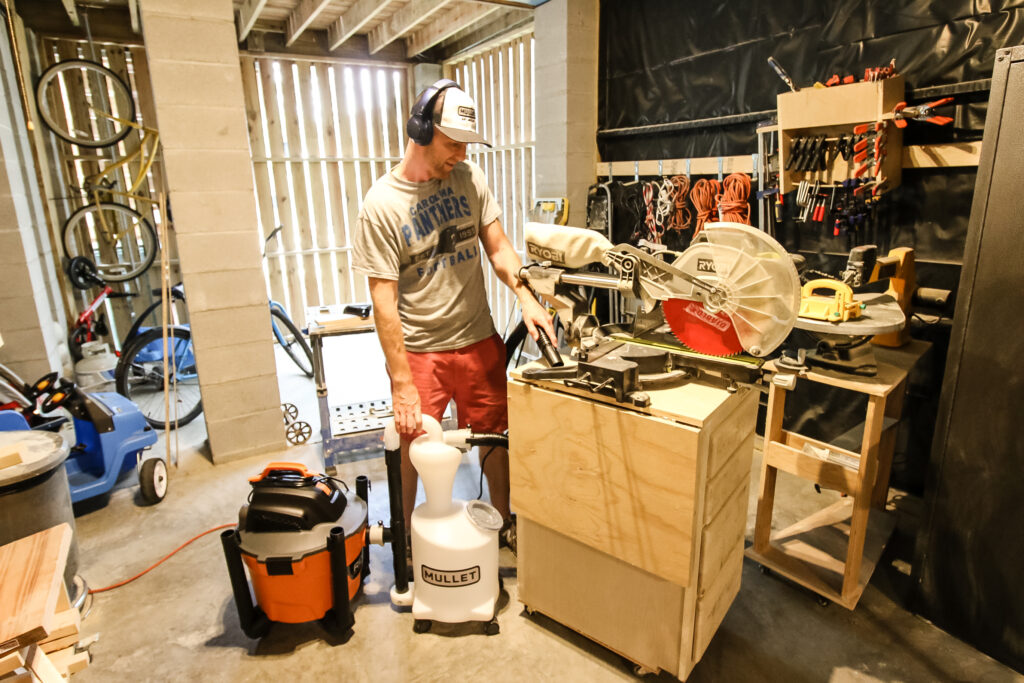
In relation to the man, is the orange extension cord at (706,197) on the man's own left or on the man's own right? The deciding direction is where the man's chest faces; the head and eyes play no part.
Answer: on the man's own left

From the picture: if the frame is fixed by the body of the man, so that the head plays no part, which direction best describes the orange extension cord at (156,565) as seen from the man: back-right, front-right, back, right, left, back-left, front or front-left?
back-right
